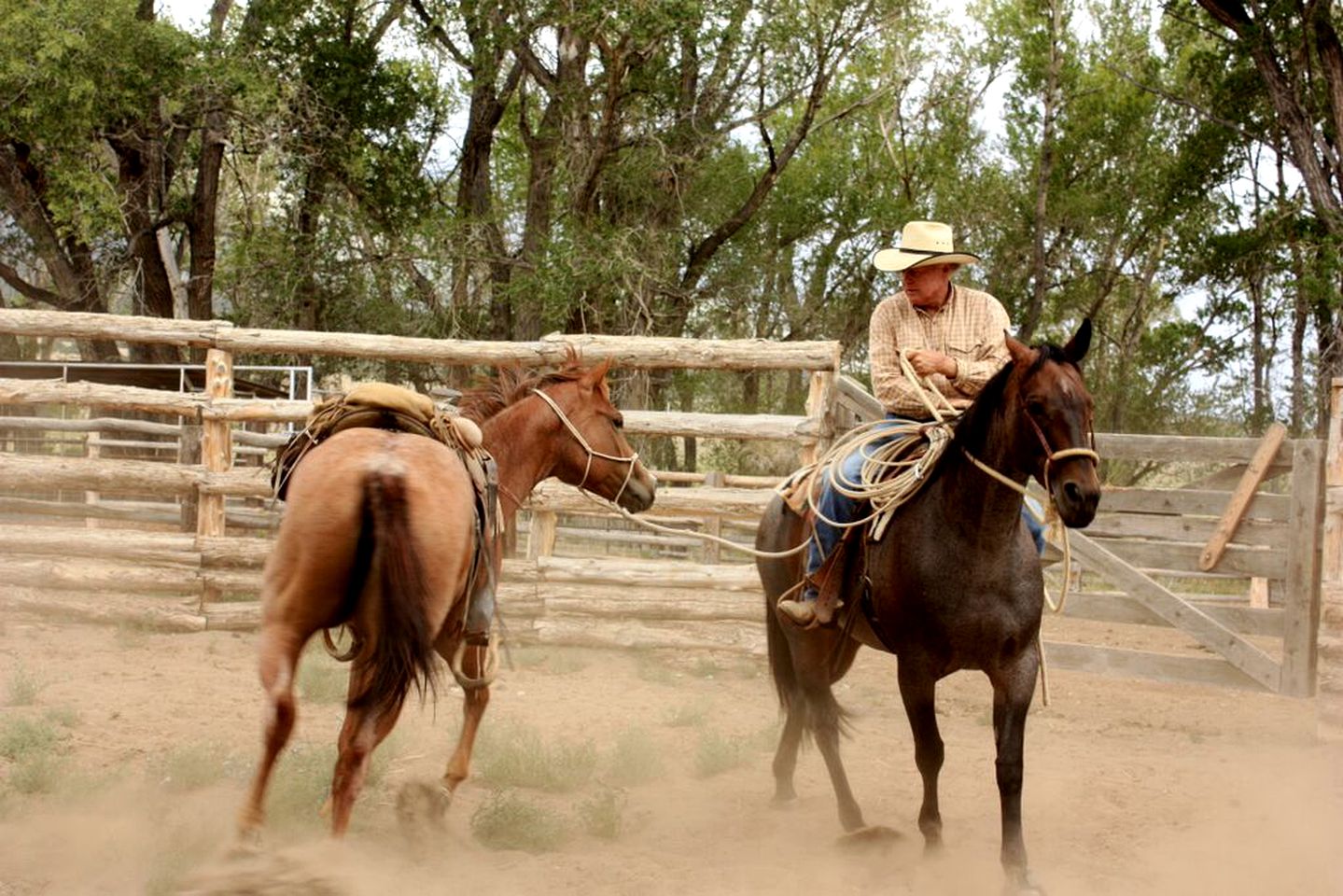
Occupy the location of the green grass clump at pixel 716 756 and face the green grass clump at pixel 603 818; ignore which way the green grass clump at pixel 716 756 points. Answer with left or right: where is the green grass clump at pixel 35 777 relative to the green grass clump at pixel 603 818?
right

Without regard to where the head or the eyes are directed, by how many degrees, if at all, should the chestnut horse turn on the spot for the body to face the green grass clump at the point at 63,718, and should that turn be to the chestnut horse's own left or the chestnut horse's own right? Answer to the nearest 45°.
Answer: approximately 90° to the chestnut horse's own left

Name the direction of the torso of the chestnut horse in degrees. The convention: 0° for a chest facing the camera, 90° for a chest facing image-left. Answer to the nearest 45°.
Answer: approximately 225°

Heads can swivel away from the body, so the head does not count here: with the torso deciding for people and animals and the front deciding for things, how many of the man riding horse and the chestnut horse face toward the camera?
1

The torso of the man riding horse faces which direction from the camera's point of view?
toward the camera

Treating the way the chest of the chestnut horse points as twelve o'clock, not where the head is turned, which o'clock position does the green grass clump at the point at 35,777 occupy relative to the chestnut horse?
The green grass clump is roughly at 9 o'clock from the chestnut horse.

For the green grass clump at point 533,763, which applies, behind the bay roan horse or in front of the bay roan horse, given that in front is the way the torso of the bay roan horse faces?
behind

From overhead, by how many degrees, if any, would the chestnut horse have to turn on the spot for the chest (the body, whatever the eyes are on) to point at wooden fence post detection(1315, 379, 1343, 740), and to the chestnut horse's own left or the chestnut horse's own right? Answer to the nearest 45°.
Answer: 0° — it already faces it

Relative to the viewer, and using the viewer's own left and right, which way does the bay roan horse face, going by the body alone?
facing the viewer and to the right of the viewer

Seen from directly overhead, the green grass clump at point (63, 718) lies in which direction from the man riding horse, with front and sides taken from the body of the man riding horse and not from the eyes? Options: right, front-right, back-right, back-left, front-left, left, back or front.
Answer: right

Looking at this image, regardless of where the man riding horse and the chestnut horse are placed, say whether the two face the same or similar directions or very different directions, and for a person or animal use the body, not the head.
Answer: very different directions

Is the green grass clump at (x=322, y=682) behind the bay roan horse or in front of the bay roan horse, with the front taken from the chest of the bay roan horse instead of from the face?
behind

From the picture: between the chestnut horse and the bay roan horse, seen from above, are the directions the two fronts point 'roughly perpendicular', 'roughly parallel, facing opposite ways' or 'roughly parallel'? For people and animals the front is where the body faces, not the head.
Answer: roughly perpendicular

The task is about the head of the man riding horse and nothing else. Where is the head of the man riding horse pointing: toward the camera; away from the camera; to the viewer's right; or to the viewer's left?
to the viewer's left
